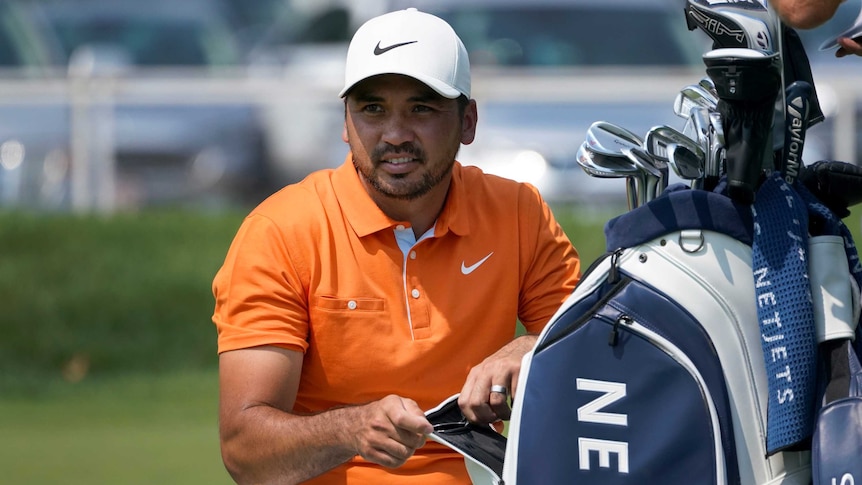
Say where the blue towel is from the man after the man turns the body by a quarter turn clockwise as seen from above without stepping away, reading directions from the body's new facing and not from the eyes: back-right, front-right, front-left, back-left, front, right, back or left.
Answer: back-left

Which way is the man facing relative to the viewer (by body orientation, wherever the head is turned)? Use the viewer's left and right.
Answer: facing the viewer

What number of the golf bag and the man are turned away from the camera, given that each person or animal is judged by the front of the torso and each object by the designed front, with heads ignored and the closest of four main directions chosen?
0

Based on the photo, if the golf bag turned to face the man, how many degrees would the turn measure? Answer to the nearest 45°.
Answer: approximately 90° to its right

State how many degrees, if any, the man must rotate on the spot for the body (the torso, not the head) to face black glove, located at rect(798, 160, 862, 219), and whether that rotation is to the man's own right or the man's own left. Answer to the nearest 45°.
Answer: approximately 45° to the man's own left

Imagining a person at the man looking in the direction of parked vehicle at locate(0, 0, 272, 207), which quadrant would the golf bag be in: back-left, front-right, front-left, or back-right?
back-right

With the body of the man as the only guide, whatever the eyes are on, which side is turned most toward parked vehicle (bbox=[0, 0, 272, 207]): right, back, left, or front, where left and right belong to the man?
back

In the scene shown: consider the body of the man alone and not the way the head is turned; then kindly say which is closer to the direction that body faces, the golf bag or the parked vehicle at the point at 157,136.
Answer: the golf bag

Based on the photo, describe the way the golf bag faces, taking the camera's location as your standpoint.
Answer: facing the viewer and to the left of the viewer
